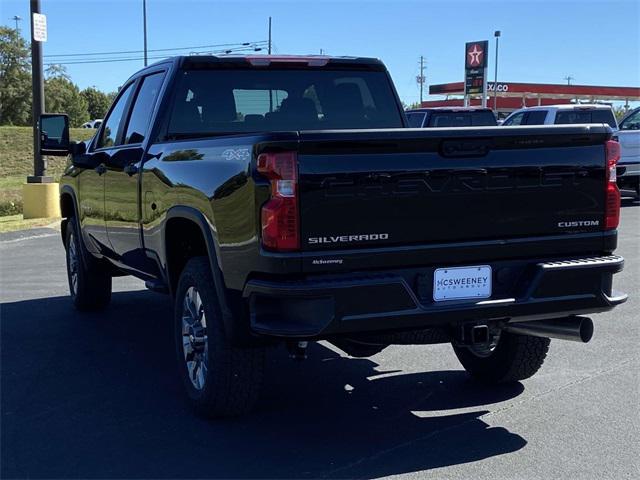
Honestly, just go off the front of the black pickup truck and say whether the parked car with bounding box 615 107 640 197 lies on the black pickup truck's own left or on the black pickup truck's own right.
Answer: on the black pickup truck's own right

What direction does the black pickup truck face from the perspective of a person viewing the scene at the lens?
facing away from the viewer and to the left of the viewer

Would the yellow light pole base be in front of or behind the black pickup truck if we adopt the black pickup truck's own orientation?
in front

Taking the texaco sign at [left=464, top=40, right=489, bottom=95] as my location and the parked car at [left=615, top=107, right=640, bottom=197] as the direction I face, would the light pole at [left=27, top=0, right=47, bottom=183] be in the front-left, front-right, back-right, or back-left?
front-right

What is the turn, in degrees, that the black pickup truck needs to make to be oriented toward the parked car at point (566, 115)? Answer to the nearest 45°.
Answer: approximately 45° to its right

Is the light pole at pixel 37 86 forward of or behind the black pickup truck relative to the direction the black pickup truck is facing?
forward
